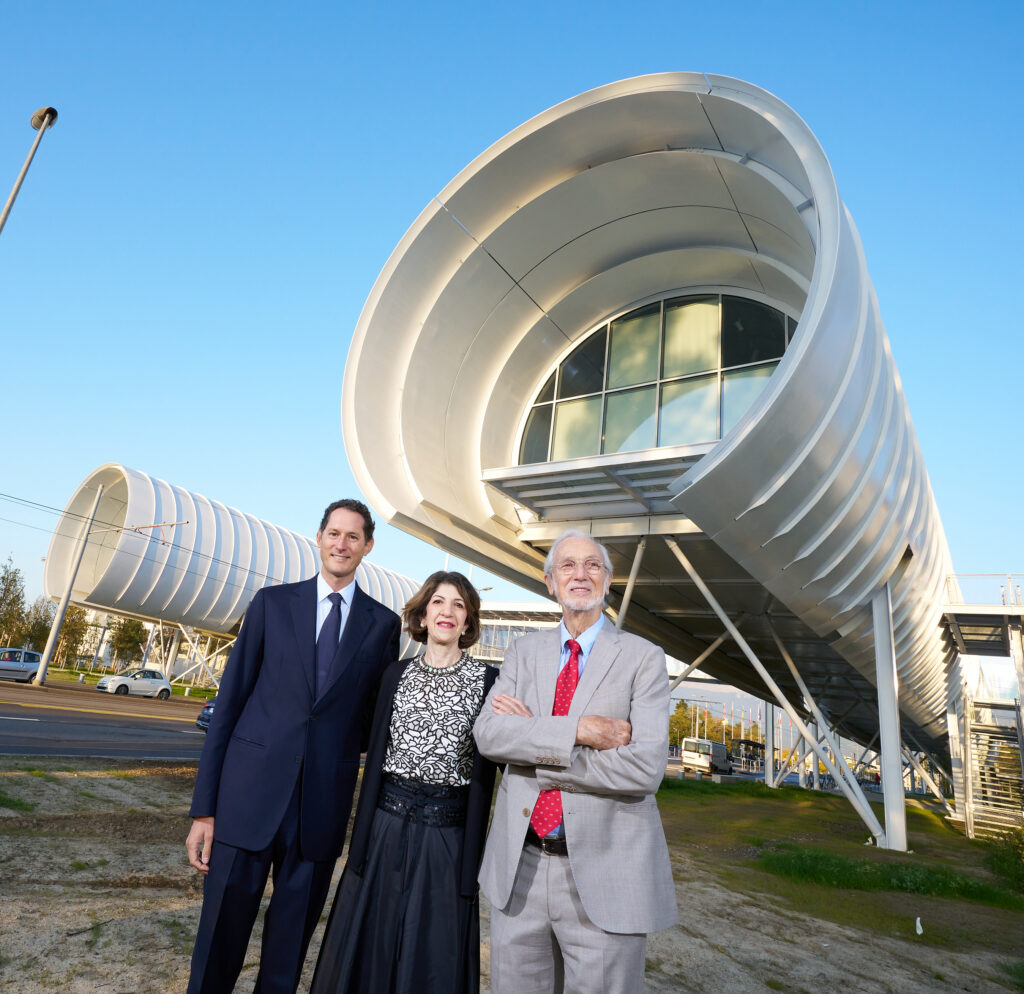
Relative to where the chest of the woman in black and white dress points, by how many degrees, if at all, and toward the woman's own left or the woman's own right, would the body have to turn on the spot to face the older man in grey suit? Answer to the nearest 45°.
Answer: approximately 45° to the woman's own left

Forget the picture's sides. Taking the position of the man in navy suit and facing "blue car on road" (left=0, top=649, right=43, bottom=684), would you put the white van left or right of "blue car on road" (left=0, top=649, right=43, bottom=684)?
right

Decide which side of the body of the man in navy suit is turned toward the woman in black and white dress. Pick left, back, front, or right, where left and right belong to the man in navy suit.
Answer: left

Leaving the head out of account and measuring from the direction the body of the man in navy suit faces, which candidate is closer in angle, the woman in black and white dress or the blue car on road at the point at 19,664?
the woman in black and white dress

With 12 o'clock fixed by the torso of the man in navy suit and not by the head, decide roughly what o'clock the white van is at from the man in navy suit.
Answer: The white van is roughly at 7 o'clock from the man in navy suit.

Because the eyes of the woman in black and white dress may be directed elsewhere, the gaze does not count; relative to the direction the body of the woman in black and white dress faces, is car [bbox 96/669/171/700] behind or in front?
behind

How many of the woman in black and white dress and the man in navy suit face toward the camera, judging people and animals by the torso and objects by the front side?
2

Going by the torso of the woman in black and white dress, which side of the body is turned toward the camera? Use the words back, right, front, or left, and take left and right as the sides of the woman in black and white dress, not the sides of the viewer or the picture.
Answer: front

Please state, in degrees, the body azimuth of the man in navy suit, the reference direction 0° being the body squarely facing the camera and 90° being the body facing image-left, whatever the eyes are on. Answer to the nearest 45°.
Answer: approximately 0°

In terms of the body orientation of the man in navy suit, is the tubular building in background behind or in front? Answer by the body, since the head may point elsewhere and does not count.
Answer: behind
